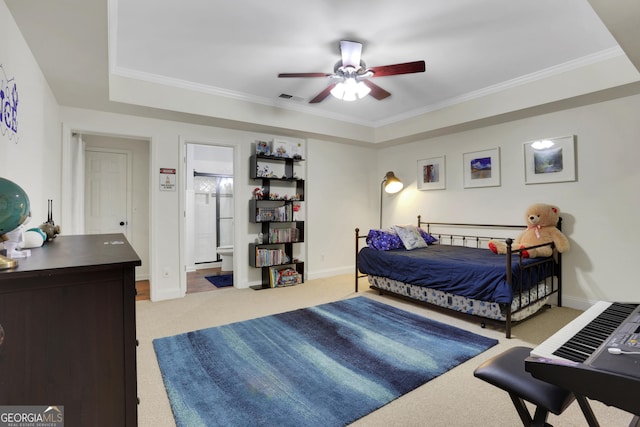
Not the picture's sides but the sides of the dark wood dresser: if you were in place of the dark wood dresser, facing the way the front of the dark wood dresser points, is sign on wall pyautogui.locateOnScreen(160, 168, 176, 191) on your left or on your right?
on your left

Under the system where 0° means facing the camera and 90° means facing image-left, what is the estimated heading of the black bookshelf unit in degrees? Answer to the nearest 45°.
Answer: approximately 315°

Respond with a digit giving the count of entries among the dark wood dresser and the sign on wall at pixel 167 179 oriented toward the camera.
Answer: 1

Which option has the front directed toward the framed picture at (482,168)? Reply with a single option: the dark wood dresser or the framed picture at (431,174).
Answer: the dark wood dresser

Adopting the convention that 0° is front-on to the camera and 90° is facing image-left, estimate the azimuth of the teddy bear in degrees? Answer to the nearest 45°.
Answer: approximately 45°

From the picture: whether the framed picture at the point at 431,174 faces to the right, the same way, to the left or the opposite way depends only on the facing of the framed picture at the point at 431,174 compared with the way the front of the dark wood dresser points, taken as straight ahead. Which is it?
the opposite way

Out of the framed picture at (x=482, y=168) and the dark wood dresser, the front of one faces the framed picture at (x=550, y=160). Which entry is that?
the dark wood dresser

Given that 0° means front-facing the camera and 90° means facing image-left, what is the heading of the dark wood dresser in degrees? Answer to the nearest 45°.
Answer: approximately 270°

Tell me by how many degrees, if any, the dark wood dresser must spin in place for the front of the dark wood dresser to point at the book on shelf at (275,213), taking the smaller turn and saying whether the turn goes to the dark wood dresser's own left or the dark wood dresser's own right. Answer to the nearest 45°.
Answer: approximately 45° to the dark wood dresser's own left

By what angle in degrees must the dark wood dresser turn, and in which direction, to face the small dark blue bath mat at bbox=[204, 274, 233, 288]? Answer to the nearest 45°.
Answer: approximately 45° to its left

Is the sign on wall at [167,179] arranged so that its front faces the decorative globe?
yes
